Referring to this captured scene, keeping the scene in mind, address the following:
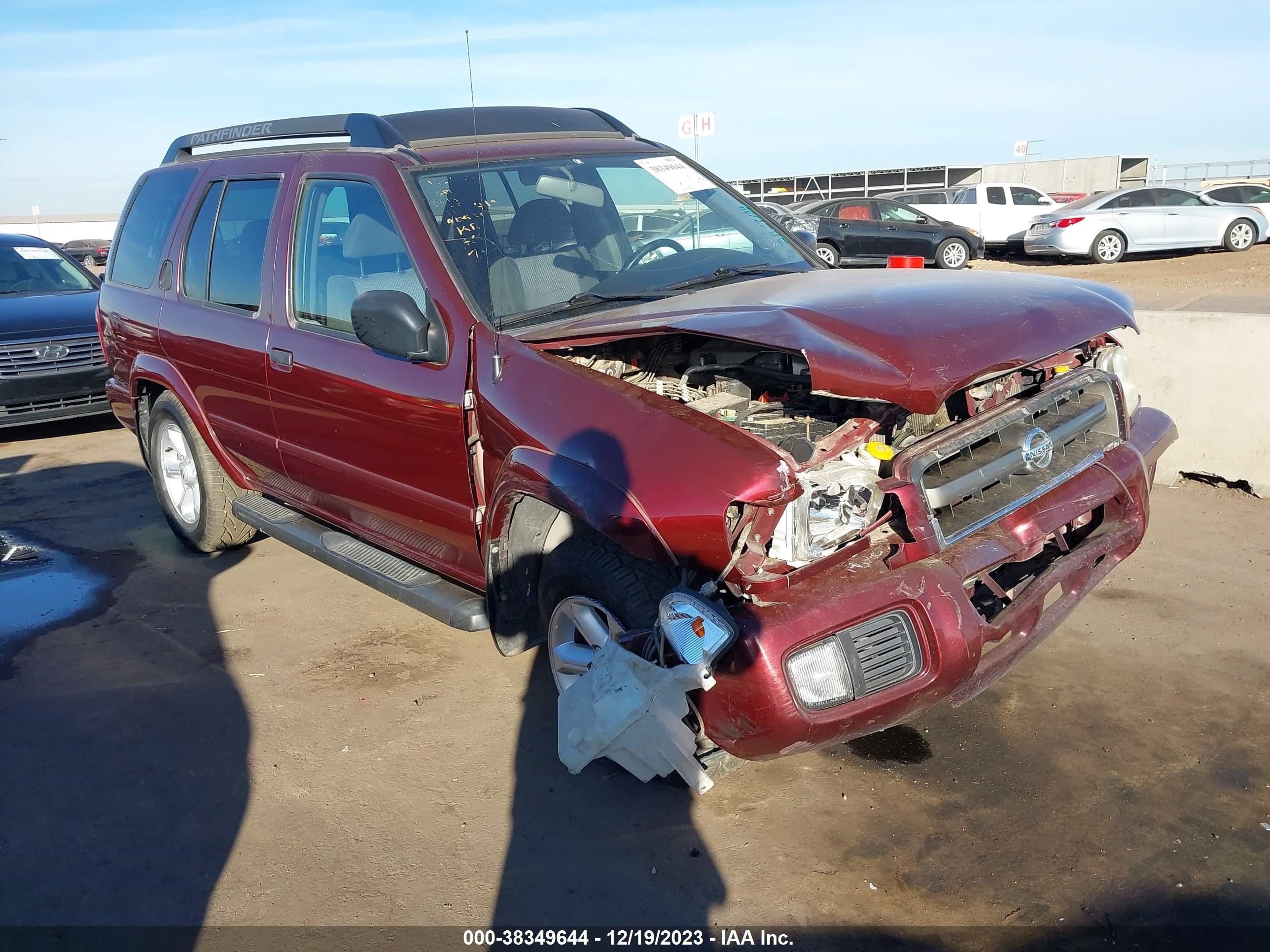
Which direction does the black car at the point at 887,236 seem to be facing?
to the viewer's right

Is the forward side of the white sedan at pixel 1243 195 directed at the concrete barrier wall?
no

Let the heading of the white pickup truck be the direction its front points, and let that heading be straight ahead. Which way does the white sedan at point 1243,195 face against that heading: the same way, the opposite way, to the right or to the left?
the same way

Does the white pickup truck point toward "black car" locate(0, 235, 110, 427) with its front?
no

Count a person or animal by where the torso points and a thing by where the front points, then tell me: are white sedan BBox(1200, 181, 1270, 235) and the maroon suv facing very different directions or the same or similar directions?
same or similar directions

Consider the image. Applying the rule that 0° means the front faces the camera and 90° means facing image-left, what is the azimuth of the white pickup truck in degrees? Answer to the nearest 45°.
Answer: approximately 270°

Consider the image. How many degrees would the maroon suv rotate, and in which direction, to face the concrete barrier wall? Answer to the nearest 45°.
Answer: approximately 90° to its left

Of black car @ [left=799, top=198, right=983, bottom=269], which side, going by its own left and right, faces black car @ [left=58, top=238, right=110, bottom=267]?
back

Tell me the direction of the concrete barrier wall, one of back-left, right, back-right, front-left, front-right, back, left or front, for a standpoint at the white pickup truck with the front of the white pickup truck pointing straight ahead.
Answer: right

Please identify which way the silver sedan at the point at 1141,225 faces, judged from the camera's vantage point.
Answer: facing away from the viewer and to the right of the viewer

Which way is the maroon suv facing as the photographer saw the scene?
facing the viewer and to the right of the viewer
